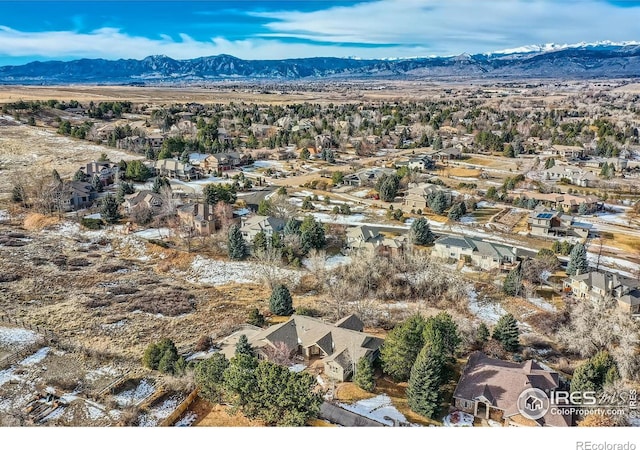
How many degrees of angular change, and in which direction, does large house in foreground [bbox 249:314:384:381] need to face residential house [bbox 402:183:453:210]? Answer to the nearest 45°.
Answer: approximately 135° to its right

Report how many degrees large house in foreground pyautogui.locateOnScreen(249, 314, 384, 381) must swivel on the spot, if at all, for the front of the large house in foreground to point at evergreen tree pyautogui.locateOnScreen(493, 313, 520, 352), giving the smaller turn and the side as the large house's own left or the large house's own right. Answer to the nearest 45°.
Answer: approximately 135° to the large house's own left

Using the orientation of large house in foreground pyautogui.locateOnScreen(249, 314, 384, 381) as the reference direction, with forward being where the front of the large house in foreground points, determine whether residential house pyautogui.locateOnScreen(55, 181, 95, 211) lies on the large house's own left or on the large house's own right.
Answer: on the large house's own right

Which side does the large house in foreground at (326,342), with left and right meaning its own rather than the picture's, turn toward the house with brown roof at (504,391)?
left

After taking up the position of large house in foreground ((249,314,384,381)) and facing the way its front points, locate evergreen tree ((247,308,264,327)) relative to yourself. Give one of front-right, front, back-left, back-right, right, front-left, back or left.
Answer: right

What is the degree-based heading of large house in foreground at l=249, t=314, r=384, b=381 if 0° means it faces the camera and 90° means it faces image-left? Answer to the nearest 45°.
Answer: approximately 45°

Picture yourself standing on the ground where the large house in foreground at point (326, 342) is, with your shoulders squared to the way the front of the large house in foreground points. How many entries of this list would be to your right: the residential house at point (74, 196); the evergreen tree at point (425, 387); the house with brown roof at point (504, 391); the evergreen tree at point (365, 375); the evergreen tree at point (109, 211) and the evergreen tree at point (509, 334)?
2

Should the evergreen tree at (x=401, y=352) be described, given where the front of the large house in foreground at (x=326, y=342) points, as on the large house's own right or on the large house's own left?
on the large house's own left

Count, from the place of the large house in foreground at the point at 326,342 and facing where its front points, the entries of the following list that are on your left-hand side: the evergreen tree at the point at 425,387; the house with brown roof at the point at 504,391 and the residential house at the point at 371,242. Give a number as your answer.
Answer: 2

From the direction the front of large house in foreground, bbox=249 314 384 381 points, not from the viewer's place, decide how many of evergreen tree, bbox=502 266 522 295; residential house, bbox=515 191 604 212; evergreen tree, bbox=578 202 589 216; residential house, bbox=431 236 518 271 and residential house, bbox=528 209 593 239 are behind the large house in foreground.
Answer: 5
